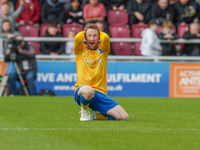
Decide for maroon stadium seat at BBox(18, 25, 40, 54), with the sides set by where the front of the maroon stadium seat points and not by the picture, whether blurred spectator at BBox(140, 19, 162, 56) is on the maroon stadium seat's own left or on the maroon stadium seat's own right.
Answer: on the maroon stadium seat's own left

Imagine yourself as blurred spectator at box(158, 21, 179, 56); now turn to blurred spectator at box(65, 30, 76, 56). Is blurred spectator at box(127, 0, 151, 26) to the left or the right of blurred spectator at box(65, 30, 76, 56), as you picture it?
right

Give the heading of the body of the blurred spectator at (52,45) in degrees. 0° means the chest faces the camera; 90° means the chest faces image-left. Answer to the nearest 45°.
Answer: approximately 0°

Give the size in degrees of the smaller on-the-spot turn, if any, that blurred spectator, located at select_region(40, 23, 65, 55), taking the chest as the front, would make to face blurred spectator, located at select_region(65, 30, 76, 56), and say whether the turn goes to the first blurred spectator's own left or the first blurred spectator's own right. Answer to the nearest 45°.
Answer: approximately 90° to the first blurred spectator's own left

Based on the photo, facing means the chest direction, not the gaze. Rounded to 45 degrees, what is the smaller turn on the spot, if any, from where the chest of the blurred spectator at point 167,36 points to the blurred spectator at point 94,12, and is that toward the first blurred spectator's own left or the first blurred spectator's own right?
approximately 90° to the first blurred spectator's own right

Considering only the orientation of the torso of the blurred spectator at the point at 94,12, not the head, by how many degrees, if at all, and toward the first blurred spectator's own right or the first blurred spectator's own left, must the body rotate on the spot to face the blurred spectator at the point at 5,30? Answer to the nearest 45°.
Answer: approximately 90° to the first blurred spectator's own right
